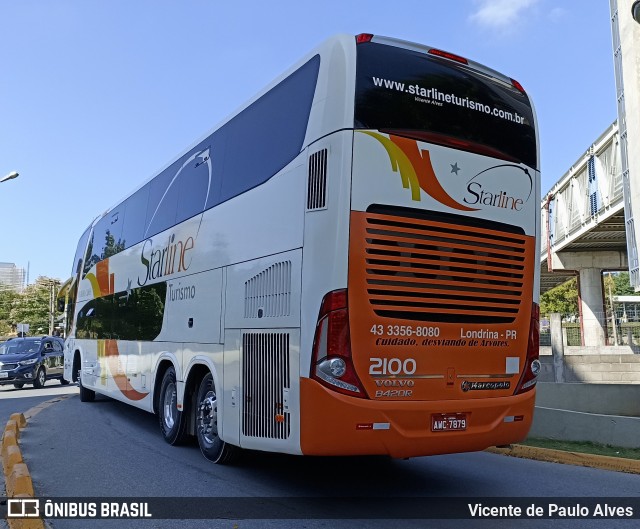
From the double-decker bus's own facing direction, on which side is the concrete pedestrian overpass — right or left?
on its right

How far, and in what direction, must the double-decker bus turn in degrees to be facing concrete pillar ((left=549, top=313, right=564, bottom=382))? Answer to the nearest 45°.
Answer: approximately 90° to its right

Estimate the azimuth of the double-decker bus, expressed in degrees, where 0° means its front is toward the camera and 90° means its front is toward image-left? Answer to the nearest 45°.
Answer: approximately 135°
